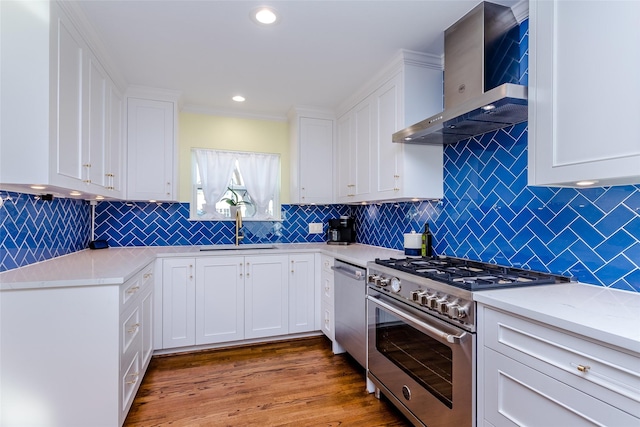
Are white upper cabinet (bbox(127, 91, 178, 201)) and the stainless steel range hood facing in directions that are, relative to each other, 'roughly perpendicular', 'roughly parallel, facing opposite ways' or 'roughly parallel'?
roughly perpendicular

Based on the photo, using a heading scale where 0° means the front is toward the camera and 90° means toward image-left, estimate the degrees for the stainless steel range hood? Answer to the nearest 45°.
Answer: approximately 45°

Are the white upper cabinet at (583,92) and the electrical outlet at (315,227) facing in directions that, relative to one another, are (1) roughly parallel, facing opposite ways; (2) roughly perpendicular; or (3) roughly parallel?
roughly perpendicular

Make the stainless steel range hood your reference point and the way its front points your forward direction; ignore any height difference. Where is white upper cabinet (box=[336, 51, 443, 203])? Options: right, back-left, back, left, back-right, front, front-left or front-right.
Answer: right

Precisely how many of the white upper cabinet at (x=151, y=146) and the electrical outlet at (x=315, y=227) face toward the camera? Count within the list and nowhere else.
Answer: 2

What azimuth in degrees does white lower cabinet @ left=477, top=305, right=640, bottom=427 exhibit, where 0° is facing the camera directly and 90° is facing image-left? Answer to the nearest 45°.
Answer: approximately 45°

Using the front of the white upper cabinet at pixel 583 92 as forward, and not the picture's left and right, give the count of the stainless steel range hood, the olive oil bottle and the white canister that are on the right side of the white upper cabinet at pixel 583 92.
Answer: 3

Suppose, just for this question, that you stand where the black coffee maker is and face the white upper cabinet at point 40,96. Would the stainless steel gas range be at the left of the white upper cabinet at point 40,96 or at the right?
left

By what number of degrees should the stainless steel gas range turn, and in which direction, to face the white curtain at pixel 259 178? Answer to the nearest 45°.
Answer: approximately 90° to its right

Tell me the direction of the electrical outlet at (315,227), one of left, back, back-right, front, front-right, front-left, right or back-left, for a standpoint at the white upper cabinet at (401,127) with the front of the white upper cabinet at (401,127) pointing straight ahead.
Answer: right

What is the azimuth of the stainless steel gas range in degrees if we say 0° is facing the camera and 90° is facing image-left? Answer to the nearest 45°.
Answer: approximately 45°

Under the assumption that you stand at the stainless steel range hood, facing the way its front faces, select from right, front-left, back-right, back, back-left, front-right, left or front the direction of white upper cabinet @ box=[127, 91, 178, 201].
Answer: front-right

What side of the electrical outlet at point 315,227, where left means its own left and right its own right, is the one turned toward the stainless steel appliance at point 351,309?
front

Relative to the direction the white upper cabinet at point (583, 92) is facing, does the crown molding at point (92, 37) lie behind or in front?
in front
